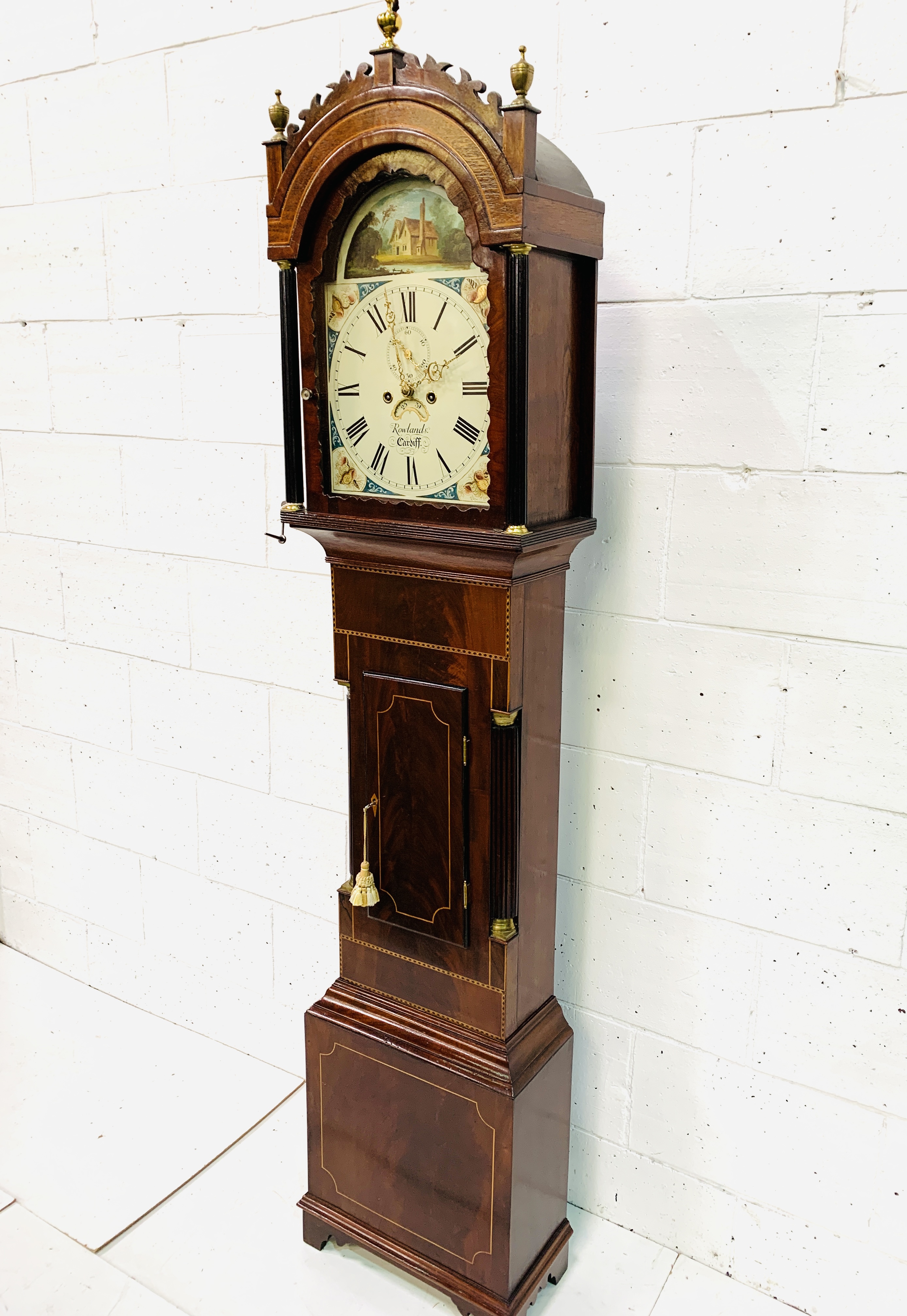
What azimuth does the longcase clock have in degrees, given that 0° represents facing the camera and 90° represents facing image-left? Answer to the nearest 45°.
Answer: approximately 45°
